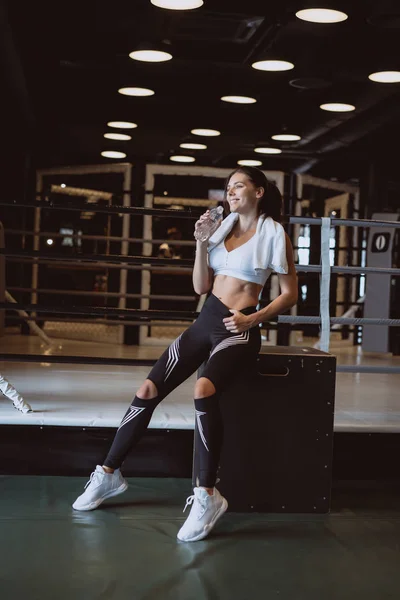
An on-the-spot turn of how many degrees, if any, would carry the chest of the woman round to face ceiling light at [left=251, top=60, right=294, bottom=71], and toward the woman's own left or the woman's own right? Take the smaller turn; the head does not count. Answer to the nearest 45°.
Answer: approximately 135° to the woman's own right

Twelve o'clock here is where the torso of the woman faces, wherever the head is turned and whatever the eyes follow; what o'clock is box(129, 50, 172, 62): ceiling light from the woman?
The ceiling light is roughly at 4 o'clock from the woman.

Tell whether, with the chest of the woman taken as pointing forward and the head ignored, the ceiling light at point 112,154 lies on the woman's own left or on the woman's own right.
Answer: on the woman's own right

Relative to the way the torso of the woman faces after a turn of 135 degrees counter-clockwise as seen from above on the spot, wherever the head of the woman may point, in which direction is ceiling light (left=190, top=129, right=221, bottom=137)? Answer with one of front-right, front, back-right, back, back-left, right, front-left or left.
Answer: left

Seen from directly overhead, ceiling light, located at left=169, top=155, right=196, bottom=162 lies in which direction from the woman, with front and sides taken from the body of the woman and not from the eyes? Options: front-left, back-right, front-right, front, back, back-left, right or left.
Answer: back-right

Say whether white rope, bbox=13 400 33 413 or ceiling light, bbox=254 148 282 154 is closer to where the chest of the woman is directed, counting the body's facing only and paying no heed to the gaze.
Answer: the white rope

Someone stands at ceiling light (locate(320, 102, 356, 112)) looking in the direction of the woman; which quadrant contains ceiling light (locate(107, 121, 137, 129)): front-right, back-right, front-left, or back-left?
back-right

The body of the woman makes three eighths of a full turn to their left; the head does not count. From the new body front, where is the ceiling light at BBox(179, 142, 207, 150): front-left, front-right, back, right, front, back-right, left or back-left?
left

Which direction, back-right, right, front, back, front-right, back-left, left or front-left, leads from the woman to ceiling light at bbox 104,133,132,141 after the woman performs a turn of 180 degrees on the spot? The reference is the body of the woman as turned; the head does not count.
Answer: front-left

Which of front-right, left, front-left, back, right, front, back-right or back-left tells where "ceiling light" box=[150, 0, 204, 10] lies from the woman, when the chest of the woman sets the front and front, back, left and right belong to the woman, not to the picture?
back-right

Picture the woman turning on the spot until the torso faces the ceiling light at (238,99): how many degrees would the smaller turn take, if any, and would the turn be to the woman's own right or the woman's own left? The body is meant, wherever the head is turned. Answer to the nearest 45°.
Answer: approximately 135° to the woman's own right

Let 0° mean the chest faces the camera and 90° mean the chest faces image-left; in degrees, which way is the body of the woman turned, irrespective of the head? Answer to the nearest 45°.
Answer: approximately 45°

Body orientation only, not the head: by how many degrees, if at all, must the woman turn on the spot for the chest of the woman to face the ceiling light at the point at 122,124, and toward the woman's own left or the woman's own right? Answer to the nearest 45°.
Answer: approximately 135° to the woman's own right

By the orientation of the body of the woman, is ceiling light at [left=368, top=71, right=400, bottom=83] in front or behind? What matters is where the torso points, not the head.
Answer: behind

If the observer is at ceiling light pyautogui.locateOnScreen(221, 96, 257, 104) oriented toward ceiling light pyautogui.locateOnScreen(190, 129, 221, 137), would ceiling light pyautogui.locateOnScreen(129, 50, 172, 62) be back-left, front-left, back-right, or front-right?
back-left
